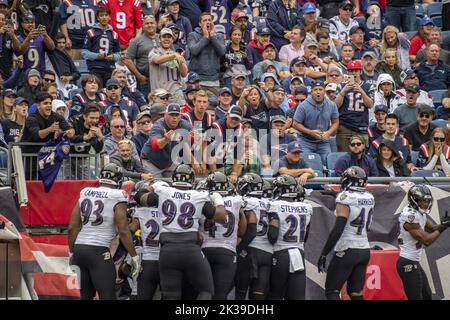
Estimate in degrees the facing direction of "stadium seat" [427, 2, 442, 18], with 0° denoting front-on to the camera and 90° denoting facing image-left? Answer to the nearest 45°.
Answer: approximately 0°

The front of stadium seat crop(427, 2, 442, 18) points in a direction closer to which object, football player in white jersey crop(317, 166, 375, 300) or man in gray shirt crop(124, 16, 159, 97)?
the football player in white jersey

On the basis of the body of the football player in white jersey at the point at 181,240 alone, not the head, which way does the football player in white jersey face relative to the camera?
away from the camera

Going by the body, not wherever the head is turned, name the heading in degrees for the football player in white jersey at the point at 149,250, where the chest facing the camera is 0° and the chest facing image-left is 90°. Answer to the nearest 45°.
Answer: approximately 180°

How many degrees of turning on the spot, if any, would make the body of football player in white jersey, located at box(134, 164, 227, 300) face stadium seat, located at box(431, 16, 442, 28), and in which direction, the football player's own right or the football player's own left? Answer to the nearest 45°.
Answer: approximately 45° to the football player's own right

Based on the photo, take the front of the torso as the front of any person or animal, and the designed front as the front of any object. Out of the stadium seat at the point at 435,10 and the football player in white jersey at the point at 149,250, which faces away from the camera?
the football player in white jersey
